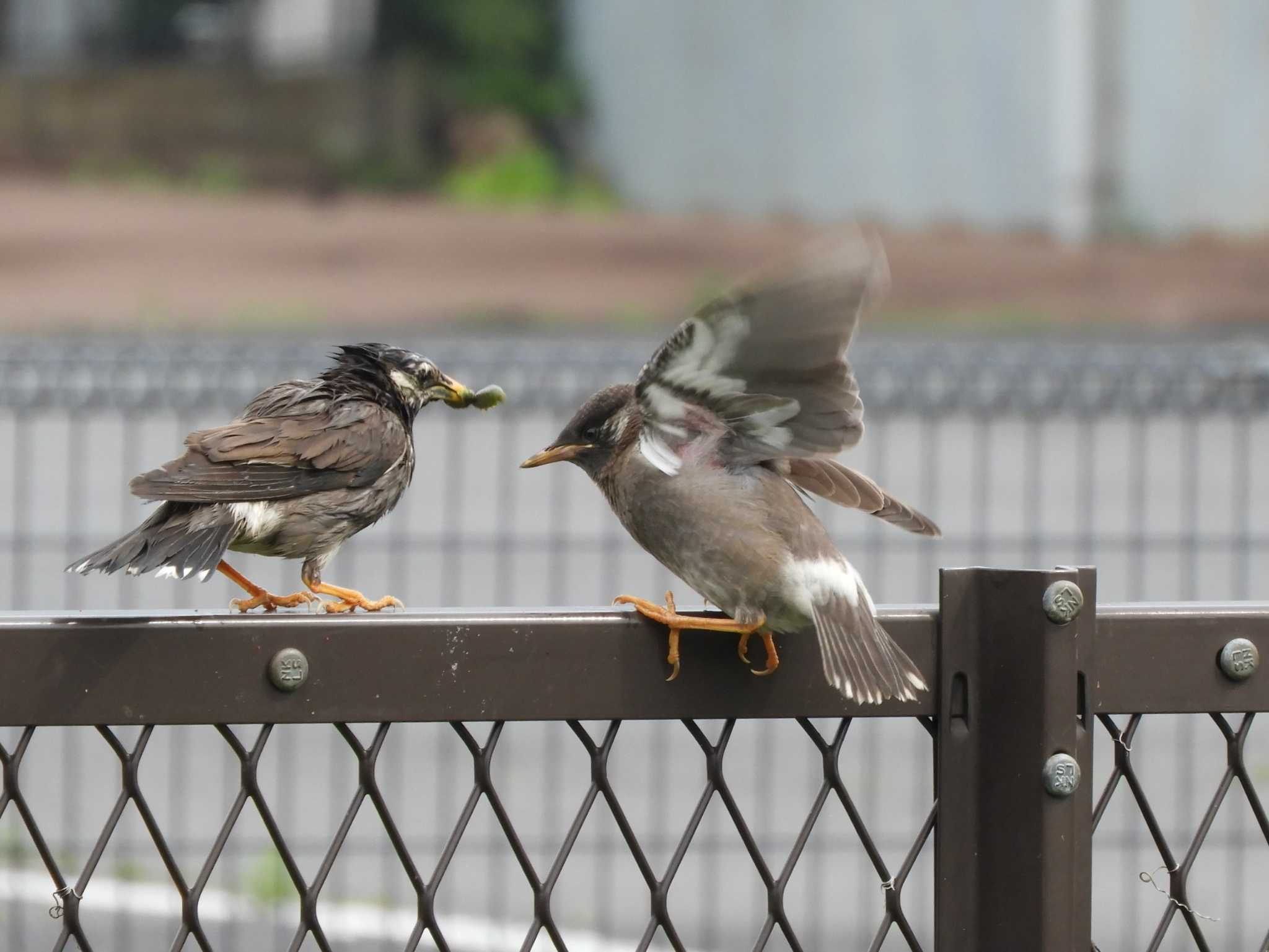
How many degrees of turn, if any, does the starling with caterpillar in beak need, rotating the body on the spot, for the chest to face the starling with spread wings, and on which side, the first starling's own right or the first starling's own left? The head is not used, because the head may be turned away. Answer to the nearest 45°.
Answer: approximately 45° to the first starling's own right

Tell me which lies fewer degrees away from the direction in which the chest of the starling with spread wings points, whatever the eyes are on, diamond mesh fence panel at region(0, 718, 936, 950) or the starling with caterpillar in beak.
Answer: the starling with caterpillar in beak

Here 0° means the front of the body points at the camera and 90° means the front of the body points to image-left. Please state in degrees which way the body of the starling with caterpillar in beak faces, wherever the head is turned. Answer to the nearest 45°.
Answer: approximately 270°

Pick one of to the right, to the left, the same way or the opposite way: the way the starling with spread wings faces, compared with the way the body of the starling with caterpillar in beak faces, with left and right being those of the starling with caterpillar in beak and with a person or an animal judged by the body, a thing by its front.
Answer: the opposite way

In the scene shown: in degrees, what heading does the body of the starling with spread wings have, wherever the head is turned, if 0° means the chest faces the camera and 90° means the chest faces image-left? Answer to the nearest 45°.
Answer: approximately 90°

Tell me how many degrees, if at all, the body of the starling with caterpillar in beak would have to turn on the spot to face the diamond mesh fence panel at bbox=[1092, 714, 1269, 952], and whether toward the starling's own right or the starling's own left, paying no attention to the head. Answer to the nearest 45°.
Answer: approximately 45° to the starling's own left

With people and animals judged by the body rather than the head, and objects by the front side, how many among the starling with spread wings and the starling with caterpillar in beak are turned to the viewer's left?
1
